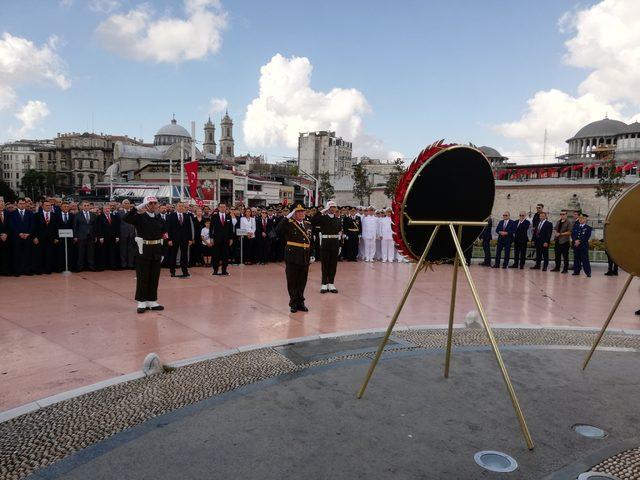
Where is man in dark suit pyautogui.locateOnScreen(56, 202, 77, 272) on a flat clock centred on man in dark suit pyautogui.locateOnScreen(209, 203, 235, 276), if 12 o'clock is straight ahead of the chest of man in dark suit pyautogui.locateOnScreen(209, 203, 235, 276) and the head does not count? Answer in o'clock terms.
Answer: man in dark suit pyautogui.locateOnScreen(56, 202, 77, 272) is roughly at 3 o'clock from man in dark suit pyautogui.locateOnScreen(209, 203, 235, 276).

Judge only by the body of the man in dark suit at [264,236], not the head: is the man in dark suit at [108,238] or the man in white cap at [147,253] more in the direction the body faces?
the man in white cap

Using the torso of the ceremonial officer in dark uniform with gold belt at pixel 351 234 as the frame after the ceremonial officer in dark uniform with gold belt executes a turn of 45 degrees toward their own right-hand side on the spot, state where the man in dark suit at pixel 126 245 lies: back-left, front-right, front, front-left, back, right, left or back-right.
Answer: front

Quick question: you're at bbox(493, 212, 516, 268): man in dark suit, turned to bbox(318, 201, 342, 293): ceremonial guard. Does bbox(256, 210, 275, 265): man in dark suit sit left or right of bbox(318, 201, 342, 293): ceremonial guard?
right

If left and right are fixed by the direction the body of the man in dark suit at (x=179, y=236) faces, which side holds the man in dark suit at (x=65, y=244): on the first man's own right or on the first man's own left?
on the first man's own right

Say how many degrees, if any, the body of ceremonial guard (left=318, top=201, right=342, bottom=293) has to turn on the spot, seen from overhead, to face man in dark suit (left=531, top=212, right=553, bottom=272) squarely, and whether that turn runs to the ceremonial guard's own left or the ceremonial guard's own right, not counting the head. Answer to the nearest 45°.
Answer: approximately 135° to the ceremonial guard's own left

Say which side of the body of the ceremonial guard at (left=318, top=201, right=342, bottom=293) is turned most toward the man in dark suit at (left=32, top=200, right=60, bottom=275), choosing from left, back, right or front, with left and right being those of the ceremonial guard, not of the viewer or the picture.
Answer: right

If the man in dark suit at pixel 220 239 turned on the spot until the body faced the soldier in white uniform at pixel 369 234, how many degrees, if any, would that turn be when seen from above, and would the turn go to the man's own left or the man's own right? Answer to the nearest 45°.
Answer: approximately 135° to the man's own left

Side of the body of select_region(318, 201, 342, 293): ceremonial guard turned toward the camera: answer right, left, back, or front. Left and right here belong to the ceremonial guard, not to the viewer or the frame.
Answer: front

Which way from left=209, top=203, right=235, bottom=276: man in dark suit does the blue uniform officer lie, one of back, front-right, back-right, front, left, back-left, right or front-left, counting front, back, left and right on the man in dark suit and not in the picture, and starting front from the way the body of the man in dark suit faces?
left

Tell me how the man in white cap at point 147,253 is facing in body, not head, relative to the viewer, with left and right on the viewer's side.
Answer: facing the viewer and to the right of the viewer

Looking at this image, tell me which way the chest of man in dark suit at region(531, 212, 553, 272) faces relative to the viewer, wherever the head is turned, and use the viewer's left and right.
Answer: facing the viewer and to the left of the viewer

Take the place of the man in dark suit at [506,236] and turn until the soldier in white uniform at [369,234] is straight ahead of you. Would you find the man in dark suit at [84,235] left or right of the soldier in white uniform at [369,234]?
left
